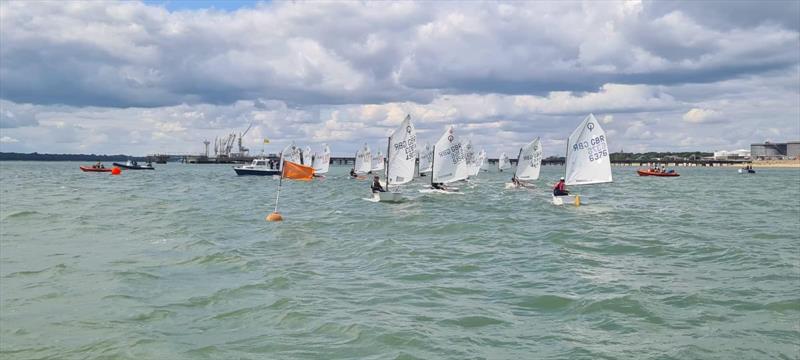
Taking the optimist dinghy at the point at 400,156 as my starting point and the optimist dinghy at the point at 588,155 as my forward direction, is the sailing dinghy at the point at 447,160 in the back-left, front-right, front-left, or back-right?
front-left

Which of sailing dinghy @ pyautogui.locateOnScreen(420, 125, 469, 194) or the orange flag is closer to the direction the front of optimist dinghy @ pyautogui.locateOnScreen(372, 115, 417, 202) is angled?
the orange flag

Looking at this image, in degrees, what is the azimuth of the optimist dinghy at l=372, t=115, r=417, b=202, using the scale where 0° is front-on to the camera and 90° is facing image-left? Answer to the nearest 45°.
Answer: approximately 45°

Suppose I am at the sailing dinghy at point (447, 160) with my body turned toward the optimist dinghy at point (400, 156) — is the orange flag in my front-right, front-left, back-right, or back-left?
front-left

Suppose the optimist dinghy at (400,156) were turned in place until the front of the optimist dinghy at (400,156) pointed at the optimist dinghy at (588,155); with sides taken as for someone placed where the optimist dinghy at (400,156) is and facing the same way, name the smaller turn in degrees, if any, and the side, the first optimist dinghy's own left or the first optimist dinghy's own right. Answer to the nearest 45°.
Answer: approximately 135° to the first optimist dinghy's own left

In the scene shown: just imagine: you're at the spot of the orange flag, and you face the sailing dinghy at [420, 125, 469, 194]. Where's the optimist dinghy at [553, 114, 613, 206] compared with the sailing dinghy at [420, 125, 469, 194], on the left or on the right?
right

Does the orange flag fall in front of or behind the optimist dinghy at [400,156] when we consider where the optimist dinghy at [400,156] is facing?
in front

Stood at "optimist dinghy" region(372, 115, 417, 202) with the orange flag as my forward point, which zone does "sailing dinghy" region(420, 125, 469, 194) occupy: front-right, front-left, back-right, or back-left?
back-left

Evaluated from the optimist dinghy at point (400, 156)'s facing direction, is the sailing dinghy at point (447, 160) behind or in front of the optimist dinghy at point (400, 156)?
behind

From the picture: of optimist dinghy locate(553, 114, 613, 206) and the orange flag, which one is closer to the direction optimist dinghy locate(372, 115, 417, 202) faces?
the orange flag
